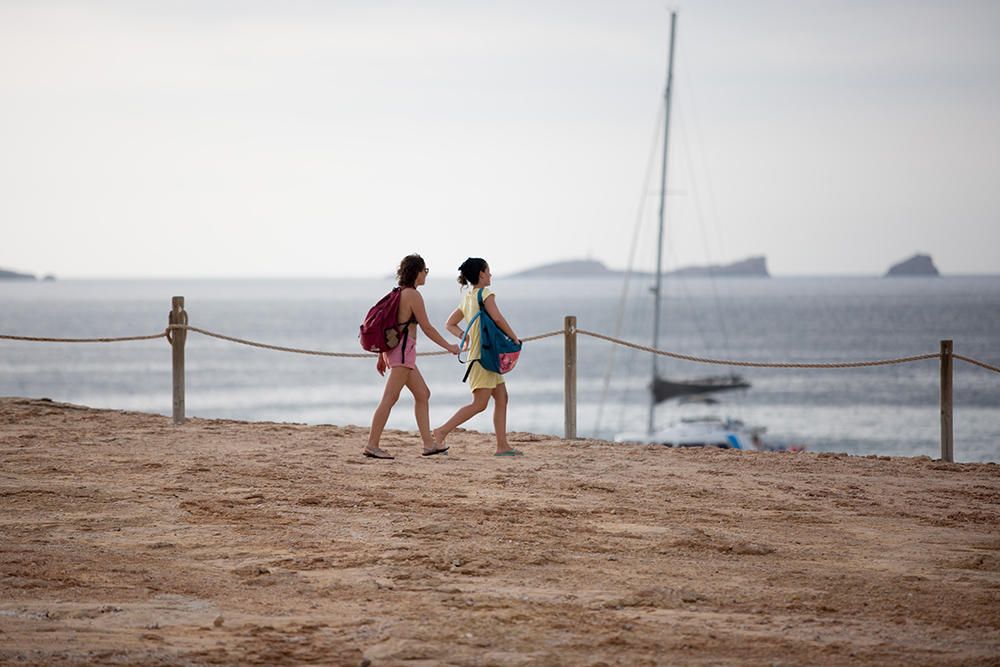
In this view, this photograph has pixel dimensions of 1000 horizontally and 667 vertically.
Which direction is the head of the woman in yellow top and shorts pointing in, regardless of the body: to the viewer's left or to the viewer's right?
to the viewer's right

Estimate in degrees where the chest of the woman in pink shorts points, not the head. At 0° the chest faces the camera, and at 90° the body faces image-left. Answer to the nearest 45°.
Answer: approximately 270°

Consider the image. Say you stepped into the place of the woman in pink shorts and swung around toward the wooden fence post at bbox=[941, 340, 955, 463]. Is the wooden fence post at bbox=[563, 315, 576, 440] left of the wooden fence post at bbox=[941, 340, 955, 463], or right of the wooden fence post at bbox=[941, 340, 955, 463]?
left

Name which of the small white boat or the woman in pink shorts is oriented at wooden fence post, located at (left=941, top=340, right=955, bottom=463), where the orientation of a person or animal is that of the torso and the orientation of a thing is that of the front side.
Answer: the woman in pink shorts

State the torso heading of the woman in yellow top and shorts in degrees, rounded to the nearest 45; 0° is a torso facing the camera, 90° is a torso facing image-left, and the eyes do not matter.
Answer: approximately 270°
